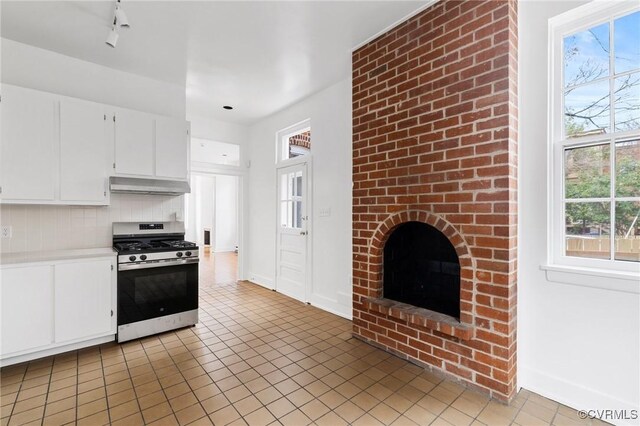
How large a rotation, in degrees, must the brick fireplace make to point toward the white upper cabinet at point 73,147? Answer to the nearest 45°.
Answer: approximately 45° to its right

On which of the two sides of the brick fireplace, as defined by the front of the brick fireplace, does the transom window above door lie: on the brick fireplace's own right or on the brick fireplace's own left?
on the brick fireplace's own right

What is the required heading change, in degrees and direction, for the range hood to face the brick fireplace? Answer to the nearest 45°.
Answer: approximately 45° to its left

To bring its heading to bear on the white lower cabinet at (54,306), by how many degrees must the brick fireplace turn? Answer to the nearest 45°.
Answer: approximately 45° to its right

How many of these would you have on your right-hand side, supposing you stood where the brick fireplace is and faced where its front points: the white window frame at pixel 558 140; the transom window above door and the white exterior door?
2

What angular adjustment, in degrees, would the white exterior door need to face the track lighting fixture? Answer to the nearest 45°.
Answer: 0° — it already faces it

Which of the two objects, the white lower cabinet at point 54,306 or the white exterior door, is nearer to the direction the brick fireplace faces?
the white lower cabinet

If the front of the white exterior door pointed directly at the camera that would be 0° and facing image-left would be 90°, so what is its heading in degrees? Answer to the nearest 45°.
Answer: approximately 45°

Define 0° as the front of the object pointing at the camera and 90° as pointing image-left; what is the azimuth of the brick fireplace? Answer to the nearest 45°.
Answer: approximately 45°
